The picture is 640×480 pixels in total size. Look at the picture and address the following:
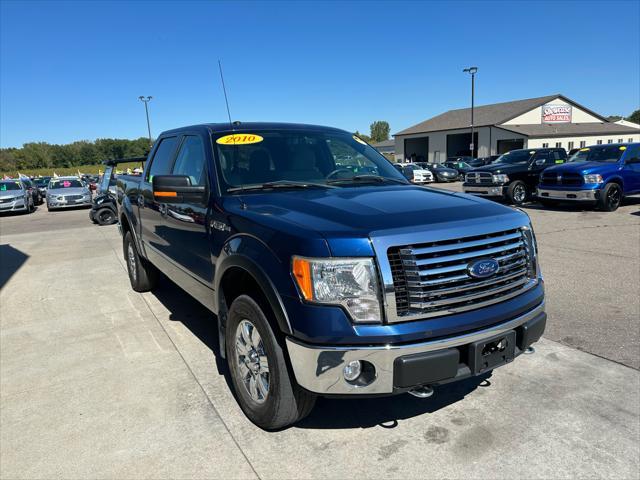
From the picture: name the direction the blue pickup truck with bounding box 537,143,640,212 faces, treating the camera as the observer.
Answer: facing the viewer and to the left of the viewer

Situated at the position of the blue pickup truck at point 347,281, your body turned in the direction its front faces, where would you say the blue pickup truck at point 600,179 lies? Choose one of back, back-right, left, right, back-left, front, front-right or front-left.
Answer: left

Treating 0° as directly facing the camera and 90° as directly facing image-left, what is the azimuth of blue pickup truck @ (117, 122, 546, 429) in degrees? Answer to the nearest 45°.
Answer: approximately 315°

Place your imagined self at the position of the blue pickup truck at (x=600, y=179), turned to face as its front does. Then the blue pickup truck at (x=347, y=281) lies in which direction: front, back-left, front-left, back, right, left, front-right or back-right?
front-left

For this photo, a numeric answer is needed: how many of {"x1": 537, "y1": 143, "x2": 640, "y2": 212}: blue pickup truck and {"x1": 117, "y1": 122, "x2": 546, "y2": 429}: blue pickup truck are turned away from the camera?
0
